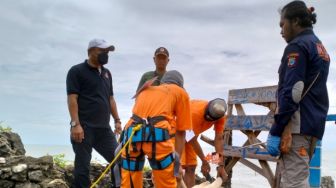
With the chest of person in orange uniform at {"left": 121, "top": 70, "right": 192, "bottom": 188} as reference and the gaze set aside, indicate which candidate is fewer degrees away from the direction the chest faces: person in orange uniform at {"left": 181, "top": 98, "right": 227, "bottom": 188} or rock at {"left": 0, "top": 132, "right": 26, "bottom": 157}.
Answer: the person in orange uniform

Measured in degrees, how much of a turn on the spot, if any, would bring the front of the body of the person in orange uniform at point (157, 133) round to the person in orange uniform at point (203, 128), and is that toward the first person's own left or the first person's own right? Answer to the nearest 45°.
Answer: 0° — they already face them

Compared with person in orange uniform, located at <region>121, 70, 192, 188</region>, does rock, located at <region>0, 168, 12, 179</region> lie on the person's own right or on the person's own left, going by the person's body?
on the person's own left

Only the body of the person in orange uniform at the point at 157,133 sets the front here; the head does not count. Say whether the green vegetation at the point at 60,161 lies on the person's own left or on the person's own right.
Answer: on the person's own left

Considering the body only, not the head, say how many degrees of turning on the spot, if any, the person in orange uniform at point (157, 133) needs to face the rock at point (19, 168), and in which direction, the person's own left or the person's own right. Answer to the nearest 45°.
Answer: approximately 90° to the person's own left

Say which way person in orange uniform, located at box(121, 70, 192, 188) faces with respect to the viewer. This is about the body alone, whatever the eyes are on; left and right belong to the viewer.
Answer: facing away from the viewer and to the right of the viewer

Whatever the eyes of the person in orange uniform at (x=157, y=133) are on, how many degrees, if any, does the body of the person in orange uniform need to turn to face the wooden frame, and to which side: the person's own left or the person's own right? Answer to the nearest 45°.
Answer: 0° — they already face it

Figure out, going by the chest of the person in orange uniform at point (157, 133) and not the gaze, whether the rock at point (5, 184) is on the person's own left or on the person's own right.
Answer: on the person's own left

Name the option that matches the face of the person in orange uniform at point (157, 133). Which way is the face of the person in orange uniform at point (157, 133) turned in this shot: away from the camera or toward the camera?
away from the camera
